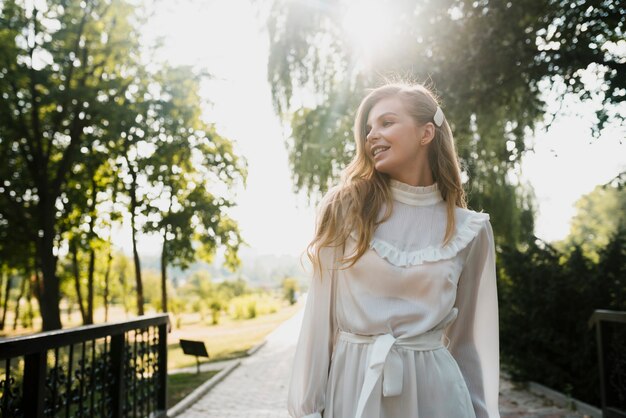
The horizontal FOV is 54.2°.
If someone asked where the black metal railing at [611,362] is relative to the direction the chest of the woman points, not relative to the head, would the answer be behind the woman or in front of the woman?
behind

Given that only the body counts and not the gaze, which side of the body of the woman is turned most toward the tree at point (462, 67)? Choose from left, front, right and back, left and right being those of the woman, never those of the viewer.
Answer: back

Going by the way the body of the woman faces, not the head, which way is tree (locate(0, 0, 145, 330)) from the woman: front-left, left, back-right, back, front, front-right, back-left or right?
back-right

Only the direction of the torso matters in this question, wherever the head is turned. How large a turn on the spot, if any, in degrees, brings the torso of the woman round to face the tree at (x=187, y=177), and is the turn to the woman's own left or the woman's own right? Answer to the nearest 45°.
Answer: approximately 180°

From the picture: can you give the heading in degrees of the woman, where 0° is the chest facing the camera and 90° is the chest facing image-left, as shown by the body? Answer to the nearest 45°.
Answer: approximately 0°
